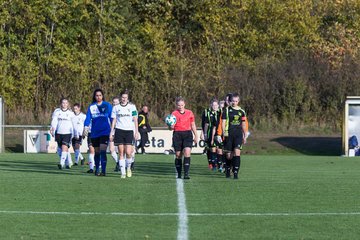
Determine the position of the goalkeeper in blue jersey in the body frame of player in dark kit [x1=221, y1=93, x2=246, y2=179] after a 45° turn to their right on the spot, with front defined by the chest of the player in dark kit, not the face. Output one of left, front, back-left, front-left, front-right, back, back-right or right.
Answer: front-right

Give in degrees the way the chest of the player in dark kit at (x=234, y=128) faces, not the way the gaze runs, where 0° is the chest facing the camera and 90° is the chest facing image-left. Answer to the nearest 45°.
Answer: approximately 0°

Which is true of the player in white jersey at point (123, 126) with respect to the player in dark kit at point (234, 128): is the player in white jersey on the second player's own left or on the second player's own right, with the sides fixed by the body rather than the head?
on the second player's own right

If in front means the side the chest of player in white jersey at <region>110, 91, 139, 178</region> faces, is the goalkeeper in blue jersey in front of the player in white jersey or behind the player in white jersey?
behind

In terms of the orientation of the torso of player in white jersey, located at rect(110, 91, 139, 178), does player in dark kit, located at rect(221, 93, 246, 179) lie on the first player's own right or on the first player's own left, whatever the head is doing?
on the first player's own left

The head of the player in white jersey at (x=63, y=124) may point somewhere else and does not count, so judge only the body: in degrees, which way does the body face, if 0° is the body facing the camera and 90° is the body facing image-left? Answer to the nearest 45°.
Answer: approximately 0°
